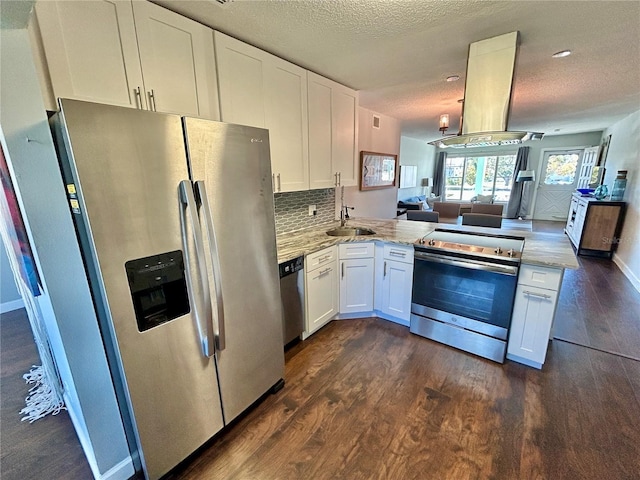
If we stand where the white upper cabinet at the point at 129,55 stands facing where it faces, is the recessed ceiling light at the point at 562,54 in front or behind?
in front

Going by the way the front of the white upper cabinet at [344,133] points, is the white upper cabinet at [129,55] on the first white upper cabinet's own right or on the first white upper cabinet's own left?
on the first white upper cabinet's own right

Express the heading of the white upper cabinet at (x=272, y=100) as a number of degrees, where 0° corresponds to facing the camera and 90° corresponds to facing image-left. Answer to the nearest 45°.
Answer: approximately 315°

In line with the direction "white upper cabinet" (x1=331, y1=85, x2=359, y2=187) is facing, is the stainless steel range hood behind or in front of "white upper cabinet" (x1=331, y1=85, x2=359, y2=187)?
in front

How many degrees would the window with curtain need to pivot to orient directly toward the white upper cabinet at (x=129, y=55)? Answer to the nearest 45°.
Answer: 0° — it already faces it

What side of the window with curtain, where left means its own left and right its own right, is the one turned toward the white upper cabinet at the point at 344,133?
front

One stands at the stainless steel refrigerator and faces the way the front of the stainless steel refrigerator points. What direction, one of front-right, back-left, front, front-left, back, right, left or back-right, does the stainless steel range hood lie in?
front-left

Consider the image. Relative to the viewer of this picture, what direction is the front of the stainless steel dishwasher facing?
facing the viewer and to the right of the viewer

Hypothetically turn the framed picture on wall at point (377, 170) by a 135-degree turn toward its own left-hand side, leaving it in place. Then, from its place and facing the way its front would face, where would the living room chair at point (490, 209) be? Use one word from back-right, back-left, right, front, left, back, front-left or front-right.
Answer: front-right

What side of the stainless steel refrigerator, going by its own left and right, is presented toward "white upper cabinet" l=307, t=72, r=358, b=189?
left

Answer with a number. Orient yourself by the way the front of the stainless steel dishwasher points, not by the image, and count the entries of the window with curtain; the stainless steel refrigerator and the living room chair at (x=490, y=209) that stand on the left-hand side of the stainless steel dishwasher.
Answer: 2

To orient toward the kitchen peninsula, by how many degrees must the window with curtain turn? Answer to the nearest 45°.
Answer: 0° — it already faces it

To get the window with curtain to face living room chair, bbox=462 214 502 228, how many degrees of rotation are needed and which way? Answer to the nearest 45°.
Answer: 0° — it already faces it

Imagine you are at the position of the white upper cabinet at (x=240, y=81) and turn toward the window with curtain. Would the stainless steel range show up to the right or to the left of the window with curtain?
right
